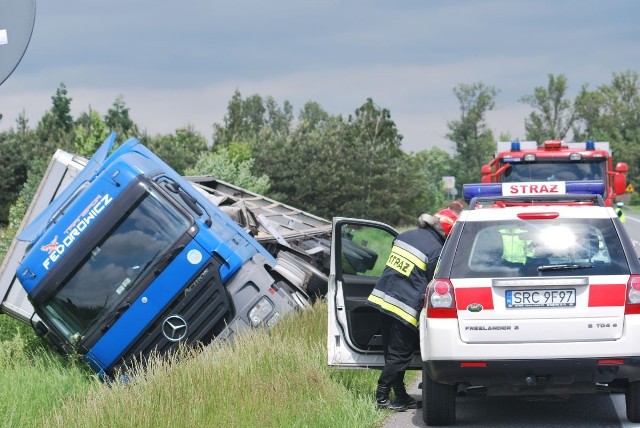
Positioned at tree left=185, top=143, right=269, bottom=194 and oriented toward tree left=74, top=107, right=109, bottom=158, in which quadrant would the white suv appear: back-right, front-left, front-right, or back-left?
back-left

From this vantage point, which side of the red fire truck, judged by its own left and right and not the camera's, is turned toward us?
front

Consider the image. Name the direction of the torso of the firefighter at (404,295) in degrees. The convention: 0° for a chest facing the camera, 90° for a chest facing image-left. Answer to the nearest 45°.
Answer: approximately 225°

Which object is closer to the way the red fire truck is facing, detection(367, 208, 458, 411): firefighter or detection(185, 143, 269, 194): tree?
the firefighter

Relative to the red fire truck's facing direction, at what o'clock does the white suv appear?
The white suv is roughly at 12 o'clock from the red fire truck.

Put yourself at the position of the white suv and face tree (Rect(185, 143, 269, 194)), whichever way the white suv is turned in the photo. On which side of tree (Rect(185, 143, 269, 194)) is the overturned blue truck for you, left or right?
left

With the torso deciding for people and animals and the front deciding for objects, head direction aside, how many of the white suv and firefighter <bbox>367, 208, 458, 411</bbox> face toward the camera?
0

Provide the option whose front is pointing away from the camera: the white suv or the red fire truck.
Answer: the white suv

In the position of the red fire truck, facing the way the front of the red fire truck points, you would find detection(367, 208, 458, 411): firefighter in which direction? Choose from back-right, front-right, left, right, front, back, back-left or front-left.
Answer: front

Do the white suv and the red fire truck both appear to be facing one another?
yes

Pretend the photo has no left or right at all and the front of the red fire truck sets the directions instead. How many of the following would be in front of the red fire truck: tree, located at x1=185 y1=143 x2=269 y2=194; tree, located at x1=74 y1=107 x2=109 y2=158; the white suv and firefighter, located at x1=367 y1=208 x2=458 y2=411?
2

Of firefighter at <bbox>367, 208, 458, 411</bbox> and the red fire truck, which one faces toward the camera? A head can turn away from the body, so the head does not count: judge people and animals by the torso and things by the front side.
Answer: the red fire truck

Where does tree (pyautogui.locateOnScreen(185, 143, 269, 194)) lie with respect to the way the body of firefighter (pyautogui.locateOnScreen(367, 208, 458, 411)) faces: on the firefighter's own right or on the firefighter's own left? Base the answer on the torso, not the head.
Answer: on the firefighter's own left

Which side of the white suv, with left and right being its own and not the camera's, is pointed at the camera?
back

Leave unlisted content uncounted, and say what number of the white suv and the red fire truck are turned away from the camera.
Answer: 1
